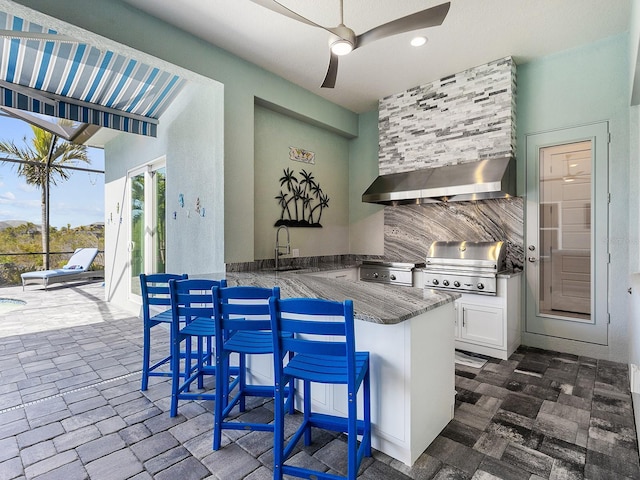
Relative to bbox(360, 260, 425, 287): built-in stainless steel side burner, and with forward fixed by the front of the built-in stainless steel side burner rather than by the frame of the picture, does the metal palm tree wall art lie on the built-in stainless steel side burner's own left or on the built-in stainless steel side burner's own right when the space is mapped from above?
on the built-in stainless steel side burner's own right

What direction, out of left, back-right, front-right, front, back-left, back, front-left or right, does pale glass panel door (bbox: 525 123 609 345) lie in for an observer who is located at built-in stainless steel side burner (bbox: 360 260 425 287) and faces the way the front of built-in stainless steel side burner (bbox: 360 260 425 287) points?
back-left

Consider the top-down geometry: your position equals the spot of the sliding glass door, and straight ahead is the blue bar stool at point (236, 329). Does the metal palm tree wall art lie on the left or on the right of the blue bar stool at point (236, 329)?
left

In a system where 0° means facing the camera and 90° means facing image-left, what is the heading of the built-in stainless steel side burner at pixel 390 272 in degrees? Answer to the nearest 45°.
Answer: approximately 45°

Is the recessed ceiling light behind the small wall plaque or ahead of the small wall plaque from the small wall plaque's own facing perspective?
ahead

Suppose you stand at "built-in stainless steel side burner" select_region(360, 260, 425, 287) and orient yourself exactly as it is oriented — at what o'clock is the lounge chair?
The lounge chair is roughly at 2 o'clock from the built-in stainless steel side burner.

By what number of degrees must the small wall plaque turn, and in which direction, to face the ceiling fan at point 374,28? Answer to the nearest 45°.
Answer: approximately 45° to its right

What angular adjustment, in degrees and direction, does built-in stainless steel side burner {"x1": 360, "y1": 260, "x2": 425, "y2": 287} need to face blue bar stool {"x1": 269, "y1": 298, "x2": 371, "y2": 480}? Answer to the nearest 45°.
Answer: approximately 45° to its left

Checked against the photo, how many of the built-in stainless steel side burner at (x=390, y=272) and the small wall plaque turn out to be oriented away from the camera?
0

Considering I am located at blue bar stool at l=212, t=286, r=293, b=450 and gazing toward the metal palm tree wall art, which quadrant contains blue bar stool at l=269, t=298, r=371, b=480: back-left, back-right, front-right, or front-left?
back-right
